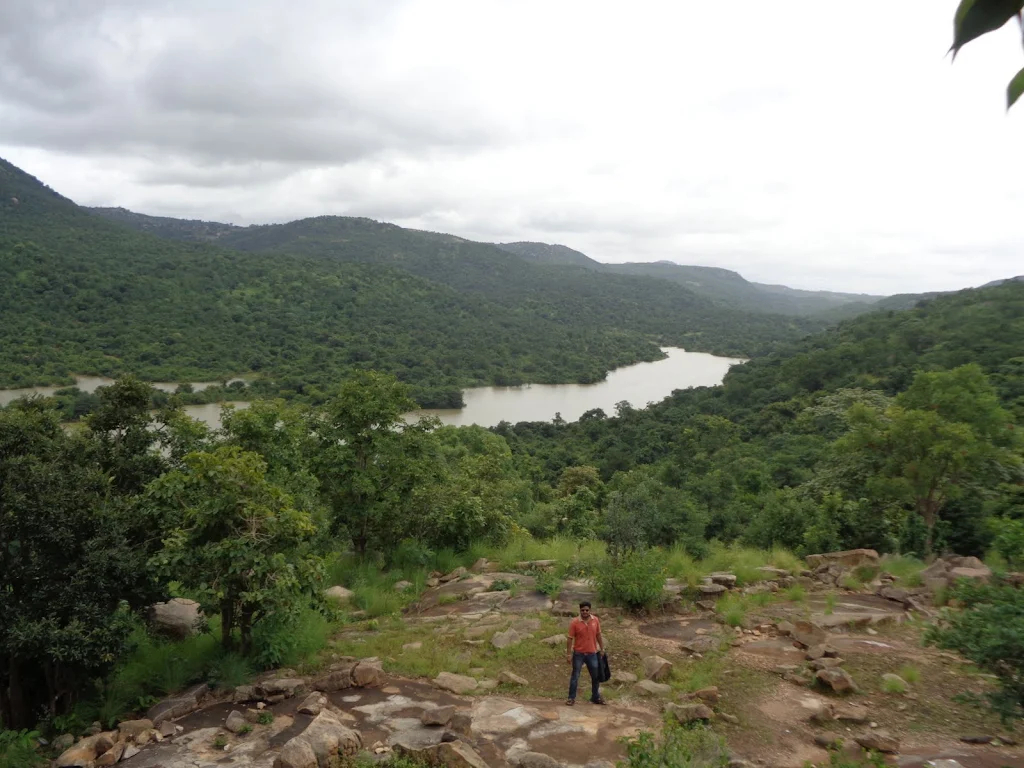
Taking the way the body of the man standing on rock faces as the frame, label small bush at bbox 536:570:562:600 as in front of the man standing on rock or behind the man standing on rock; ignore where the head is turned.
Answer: behind

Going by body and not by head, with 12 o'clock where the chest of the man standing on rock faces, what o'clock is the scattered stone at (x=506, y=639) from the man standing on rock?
The scattered stone is roughly at 5 o'clock from the man standing on rock.

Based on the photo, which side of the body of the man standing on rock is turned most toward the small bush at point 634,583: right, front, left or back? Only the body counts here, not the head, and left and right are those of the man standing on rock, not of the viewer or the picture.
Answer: back

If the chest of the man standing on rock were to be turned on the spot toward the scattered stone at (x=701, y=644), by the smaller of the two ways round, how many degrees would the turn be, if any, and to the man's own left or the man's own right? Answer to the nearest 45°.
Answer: approximately 135° to the man's own left

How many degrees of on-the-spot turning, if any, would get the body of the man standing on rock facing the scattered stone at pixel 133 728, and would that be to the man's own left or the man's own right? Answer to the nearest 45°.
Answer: approximately 90° to the man's own right

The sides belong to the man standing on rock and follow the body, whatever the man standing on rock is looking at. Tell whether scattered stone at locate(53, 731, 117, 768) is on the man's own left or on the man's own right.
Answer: on the man's own right

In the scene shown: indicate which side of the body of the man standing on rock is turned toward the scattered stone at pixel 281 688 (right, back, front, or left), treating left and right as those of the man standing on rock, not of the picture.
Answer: right

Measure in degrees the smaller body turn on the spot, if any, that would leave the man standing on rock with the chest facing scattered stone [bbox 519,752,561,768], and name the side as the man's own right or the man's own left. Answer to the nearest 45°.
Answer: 0° — they already face it

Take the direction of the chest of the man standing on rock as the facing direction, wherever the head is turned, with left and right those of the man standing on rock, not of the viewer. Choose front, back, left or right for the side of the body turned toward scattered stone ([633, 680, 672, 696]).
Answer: left

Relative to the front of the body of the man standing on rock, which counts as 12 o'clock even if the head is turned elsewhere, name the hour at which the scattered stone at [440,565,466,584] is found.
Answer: The scattered stone is roughly at 5 o'clock from the man standing on rock.

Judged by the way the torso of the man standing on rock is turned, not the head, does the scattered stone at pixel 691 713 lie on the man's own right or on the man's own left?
on the man's own left

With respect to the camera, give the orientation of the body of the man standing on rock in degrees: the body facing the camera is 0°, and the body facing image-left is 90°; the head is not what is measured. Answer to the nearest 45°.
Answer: approximately 0°

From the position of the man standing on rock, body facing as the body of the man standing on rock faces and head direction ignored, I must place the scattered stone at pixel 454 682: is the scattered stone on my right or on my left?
on my right
